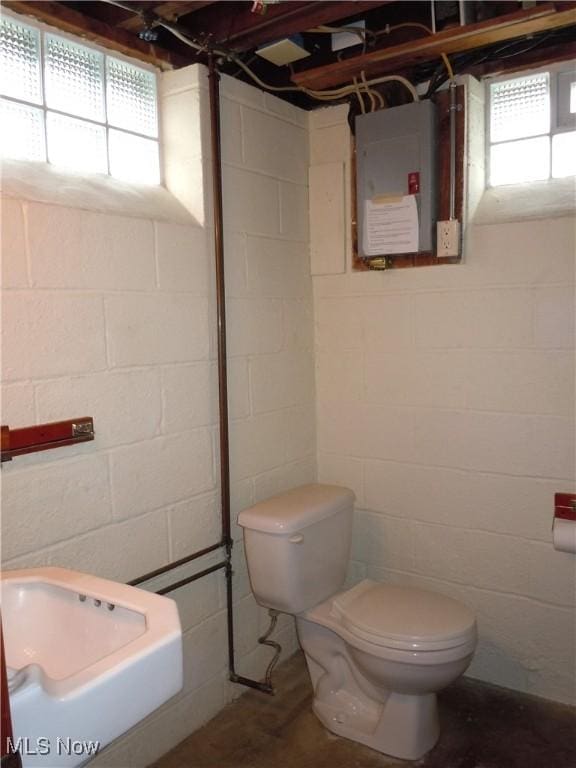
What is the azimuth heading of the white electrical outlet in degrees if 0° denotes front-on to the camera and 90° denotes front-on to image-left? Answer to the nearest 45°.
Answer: approximately 0°

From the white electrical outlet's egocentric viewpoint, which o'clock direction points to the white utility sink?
The white utility sink is roughly at 1 o'clock from the white electrical outlet.

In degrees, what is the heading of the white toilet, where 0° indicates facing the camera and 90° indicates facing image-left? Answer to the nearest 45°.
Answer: approximately 315°

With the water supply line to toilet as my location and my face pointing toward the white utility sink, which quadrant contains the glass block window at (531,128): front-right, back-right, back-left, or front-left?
back-left

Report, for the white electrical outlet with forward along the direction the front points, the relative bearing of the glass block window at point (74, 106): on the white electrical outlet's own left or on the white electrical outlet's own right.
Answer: on the white electrical outlet's own right
